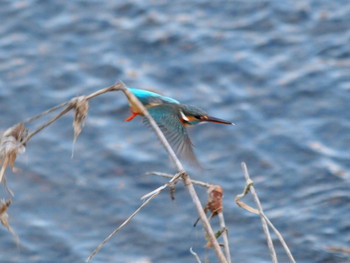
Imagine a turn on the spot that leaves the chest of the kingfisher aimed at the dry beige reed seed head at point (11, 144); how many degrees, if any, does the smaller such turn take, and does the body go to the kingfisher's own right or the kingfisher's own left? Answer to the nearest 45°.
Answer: approximately 135° to the kingfisher's own right

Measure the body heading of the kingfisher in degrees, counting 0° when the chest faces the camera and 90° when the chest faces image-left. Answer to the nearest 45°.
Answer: approximately 270°
